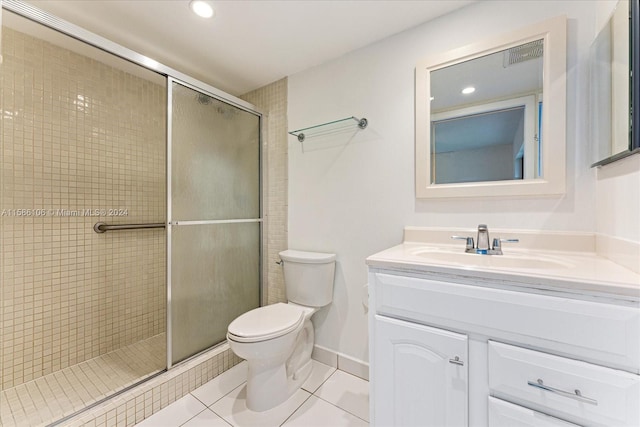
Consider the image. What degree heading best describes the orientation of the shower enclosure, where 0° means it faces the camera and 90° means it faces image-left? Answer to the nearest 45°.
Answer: approximately 315°

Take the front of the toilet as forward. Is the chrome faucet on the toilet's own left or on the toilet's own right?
on the toilet's own left

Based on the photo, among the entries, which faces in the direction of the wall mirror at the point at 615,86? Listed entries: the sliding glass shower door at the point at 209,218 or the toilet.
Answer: the sliding glass shower door

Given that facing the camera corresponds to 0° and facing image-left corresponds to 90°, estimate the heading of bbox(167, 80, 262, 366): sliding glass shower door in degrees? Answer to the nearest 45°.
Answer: approximately 315°

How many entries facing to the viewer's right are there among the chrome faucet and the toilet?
0

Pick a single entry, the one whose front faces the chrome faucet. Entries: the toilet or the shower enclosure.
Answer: the shower enclosure

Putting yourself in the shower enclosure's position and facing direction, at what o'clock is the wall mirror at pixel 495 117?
The wall mirror is roughly at 12 o'clock from the shower enclosure.

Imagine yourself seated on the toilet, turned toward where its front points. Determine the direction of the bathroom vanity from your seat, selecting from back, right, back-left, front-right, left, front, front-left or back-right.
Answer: left

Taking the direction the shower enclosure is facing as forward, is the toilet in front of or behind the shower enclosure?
in front
